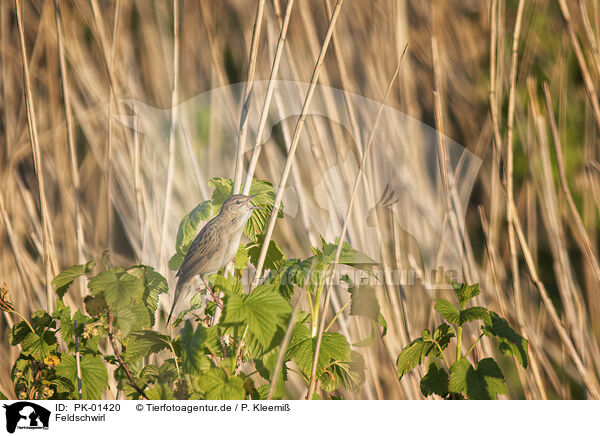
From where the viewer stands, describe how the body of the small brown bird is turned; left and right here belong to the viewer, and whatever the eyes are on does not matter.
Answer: facing to the right of the viewer
